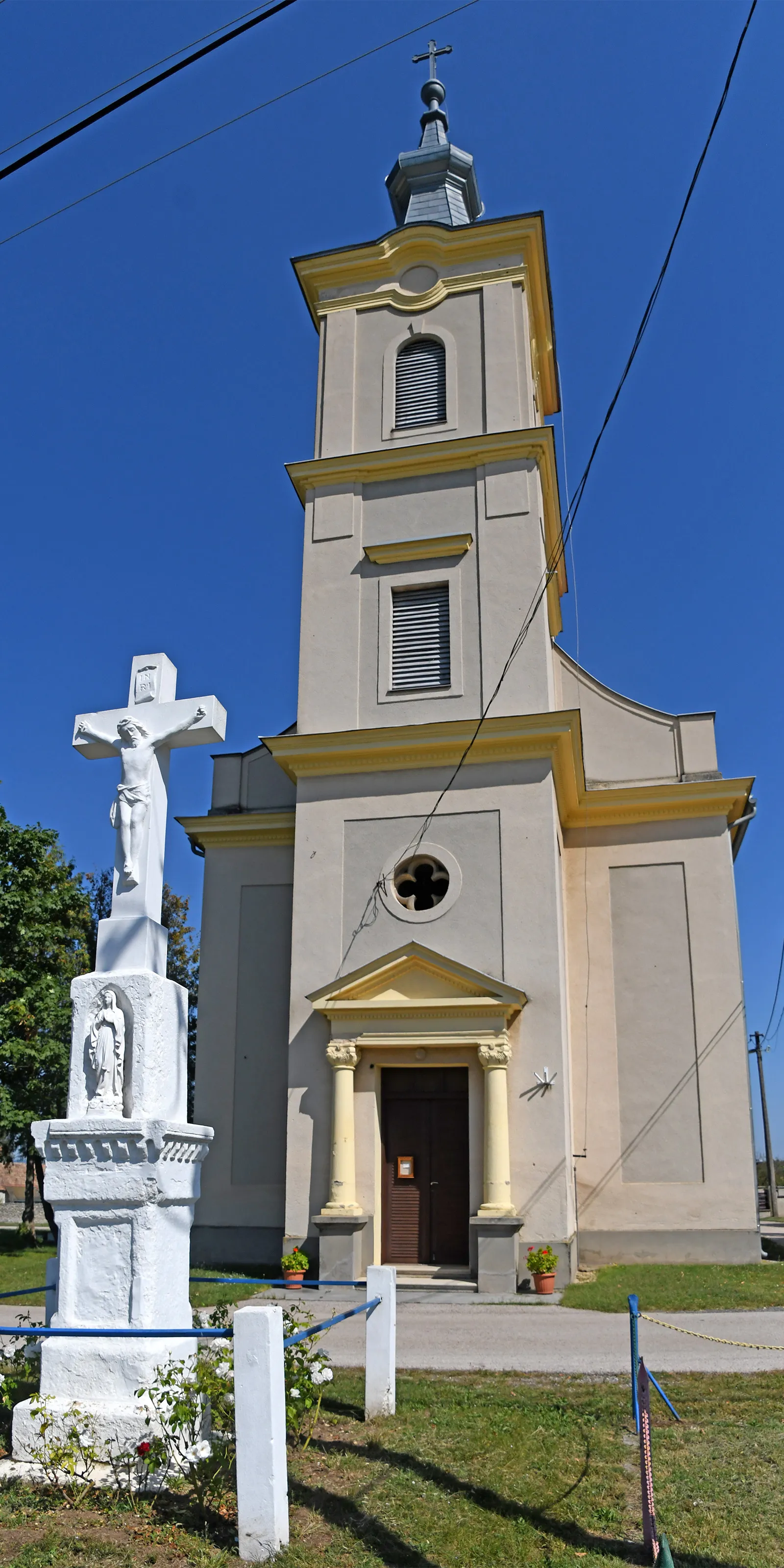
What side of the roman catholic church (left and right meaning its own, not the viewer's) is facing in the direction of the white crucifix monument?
front

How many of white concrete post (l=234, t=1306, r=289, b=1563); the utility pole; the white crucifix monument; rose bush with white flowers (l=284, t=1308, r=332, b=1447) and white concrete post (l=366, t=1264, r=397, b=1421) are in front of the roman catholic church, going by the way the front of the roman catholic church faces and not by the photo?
4

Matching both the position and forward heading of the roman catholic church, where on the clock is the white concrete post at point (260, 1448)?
The white concrete post is roughly at 12 o'clock from the roman catholic church.

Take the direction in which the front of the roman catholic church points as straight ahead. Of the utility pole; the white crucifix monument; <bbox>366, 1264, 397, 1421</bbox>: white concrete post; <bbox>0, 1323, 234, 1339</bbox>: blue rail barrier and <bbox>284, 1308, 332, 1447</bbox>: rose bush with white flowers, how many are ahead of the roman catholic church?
4

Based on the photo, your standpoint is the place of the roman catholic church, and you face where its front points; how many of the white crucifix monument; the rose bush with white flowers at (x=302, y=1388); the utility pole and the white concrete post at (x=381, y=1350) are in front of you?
3

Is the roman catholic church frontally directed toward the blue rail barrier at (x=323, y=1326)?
yes

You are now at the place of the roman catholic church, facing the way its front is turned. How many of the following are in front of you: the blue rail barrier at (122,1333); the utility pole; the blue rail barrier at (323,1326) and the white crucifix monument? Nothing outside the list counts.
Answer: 3

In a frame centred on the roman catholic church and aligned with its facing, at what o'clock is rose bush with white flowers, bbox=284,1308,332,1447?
The rose bush with white flowers is roughly at 12 o'clock from the roman catholic church.

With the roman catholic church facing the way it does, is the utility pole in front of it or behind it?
behind

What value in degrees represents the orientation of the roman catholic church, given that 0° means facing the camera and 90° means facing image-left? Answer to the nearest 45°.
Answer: approximately 0°

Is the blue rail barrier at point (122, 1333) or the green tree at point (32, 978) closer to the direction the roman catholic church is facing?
the blue rail barrier

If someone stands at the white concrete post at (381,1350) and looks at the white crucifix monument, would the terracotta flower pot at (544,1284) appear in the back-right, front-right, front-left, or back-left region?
back-right
